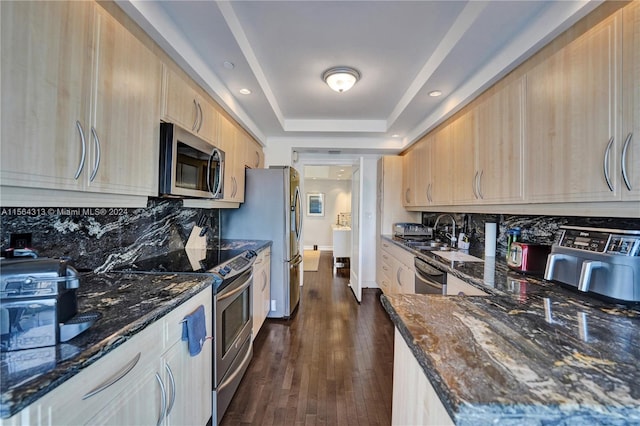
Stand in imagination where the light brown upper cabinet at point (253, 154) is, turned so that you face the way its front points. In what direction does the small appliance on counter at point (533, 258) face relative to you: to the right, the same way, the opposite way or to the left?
the opposite way

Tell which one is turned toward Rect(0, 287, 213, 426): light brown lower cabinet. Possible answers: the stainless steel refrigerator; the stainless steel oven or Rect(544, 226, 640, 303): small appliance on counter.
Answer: the small appliance on counter

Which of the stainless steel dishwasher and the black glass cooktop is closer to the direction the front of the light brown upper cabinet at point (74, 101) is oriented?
the stainless steel dishwasher

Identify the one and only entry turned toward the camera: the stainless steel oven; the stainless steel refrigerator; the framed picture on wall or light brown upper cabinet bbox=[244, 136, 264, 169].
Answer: the framed picture on wall

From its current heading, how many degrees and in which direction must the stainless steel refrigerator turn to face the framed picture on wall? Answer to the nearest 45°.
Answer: approximately 90° to its left

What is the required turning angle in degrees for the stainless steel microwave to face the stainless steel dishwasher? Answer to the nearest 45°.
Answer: approximately 45° to its left

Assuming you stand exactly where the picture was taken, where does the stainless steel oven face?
facing to the right of the viewer

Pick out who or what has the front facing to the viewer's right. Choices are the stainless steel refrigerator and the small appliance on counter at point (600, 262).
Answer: the stainless steel refrigerator

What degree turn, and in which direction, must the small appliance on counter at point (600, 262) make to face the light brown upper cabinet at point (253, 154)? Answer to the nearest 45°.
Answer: approximately 45° to its right
